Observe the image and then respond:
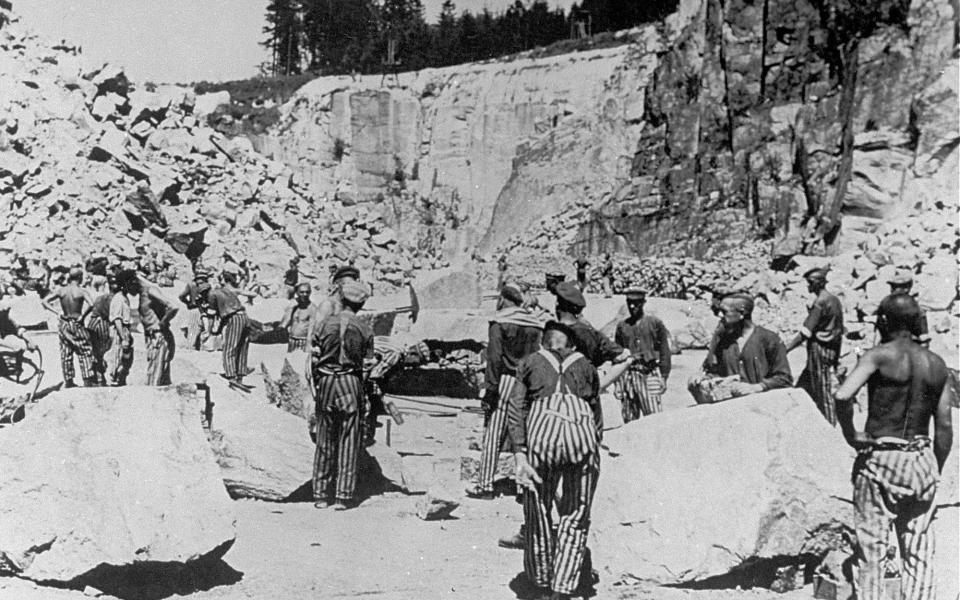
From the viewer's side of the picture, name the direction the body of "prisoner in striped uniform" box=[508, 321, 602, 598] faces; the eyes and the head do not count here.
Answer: away from the camera

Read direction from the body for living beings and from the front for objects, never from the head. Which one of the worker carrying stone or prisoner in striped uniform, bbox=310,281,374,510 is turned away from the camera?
the prisoner in striped uniform

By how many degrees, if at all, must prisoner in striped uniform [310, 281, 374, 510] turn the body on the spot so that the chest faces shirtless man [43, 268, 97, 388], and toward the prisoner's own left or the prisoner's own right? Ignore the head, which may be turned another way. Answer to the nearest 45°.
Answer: approximately 45° to the prisoner's own left

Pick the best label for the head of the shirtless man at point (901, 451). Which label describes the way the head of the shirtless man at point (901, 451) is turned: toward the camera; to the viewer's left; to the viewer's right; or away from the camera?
away from the camera

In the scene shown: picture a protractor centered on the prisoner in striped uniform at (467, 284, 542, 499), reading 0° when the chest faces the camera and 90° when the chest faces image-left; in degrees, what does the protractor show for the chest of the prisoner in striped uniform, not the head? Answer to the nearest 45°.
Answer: approximately 135°

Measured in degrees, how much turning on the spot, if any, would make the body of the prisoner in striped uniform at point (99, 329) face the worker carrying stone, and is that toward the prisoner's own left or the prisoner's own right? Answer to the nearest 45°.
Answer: approximately 90° to the prisoner's own right

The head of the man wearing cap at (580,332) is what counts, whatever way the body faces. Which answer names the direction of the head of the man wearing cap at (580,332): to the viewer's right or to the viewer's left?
to the viewer's right

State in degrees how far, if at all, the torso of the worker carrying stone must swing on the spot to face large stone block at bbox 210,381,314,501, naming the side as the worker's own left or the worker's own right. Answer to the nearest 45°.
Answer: approximately 45° to the worker's own right

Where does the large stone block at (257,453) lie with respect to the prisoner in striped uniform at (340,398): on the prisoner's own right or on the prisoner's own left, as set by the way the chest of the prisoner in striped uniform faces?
on the prisoner's own left

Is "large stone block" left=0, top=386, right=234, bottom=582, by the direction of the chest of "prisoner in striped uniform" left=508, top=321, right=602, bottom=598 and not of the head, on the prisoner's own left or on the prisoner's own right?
on the prisoner's own left

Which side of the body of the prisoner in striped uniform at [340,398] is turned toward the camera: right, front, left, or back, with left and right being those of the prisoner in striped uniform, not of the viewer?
back

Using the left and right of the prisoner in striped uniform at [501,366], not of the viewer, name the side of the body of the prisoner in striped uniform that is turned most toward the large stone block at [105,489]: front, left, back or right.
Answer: left

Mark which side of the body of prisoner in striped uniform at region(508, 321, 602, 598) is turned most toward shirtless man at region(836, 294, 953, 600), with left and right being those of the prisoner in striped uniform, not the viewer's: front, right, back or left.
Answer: right
